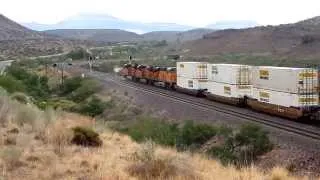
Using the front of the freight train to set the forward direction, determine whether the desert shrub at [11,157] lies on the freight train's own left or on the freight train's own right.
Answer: on the freight train's own left

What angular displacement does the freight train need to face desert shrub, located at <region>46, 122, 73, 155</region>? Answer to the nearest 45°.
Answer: approximately 90° to its left

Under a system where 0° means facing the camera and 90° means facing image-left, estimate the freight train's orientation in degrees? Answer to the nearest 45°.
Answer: approximately 135°

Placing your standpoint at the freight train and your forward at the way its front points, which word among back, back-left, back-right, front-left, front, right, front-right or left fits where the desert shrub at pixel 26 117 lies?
left

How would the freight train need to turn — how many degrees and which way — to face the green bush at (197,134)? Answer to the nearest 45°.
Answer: approximately 90° to its left

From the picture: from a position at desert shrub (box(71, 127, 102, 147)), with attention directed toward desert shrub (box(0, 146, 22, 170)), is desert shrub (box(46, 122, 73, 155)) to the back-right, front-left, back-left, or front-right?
front-right

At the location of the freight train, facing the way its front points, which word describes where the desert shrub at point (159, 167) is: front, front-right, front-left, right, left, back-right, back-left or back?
back-left

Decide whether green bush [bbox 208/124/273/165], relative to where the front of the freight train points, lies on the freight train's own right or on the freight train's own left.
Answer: on the freight train's own left

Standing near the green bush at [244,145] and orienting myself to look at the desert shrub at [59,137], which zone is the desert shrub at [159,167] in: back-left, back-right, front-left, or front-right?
front-left

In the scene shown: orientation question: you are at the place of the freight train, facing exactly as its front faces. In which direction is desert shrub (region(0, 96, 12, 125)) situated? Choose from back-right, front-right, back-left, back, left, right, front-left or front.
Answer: left

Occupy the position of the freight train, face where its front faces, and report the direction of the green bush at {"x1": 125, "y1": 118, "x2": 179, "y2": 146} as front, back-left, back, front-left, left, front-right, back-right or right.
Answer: left

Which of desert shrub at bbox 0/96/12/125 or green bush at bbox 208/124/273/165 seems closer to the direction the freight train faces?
the desert shrub
